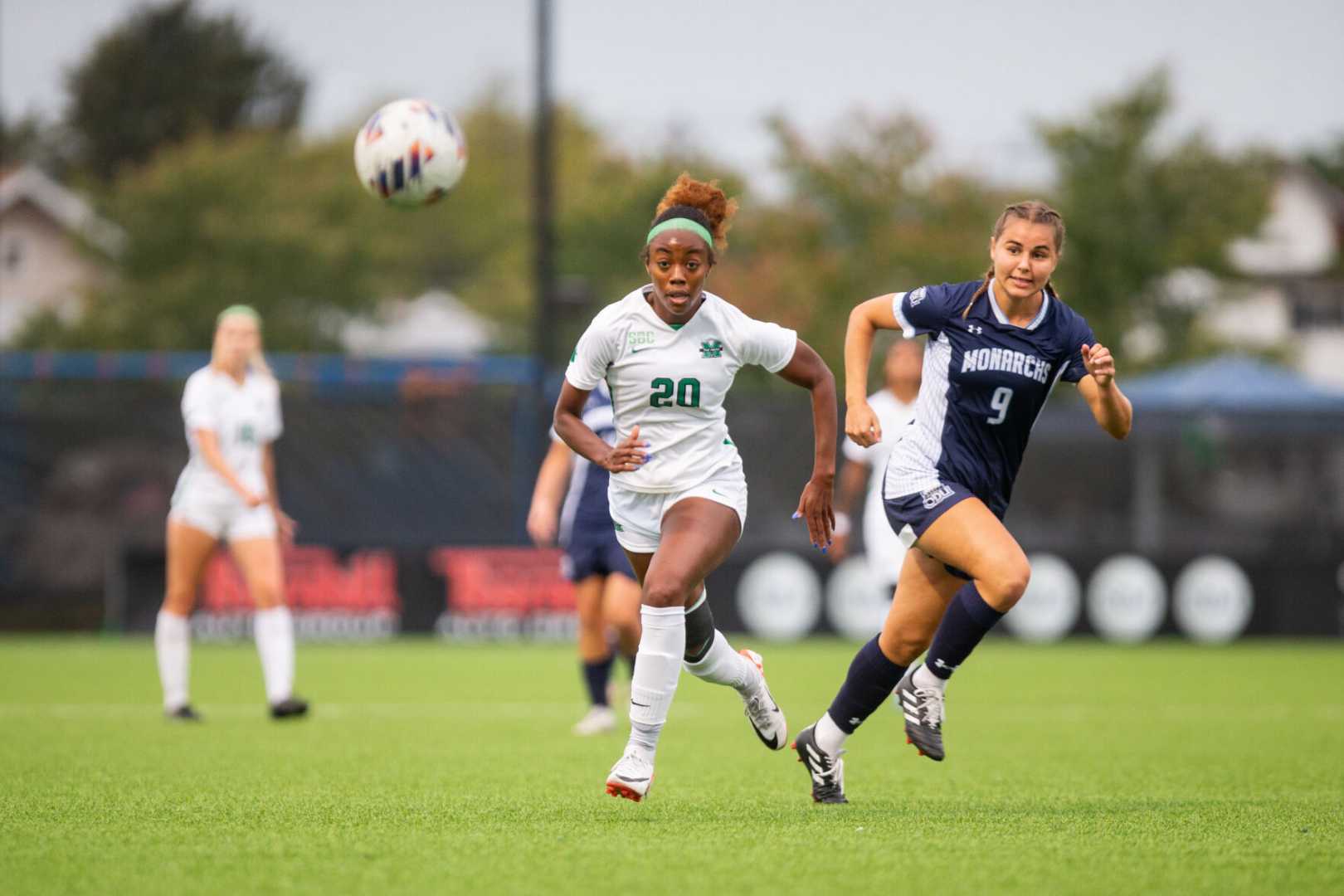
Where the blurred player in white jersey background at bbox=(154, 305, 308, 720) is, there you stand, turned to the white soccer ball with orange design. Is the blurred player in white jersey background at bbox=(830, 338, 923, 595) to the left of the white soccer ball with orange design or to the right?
left

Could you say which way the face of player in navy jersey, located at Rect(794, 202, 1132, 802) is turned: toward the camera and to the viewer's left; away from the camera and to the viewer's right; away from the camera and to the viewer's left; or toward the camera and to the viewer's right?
toward the camera and to the viewer's left

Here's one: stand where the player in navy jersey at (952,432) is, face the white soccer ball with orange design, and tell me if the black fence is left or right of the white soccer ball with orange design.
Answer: right

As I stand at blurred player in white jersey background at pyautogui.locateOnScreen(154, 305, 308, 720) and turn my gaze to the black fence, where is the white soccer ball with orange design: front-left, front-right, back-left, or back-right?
back-right

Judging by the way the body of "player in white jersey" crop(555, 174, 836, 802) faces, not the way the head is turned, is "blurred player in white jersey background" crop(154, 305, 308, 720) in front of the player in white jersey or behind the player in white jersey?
behind

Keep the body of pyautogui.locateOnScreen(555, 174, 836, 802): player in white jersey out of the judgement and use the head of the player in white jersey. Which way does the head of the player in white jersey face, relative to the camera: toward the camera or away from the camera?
toward the camera

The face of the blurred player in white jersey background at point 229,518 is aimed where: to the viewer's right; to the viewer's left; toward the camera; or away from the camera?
toward the camera

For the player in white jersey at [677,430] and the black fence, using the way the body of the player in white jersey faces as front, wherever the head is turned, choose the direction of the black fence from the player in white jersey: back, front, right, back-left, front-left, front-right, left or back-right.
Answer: back

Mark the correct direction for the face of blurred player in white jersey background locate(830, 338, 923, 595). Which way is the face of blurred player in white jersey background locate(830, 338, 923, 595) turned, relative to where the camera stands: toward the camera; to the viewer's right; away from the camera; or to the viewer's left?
toward the camera

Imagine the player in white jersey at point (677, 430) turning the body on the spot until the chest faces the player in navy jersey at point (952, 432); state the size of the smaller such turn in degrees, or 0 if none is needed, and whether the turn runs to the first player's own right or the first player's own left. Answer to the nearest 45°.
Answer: approximately 90° to the first player's own left

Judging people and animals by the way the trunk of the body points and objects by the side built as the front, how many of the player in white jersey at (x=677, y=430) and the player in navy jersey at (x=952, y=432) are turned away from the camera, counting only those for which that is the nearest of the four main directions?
0

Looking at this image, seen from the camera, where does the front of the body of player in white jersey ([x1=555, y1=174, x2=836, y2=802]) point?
toward the camera
